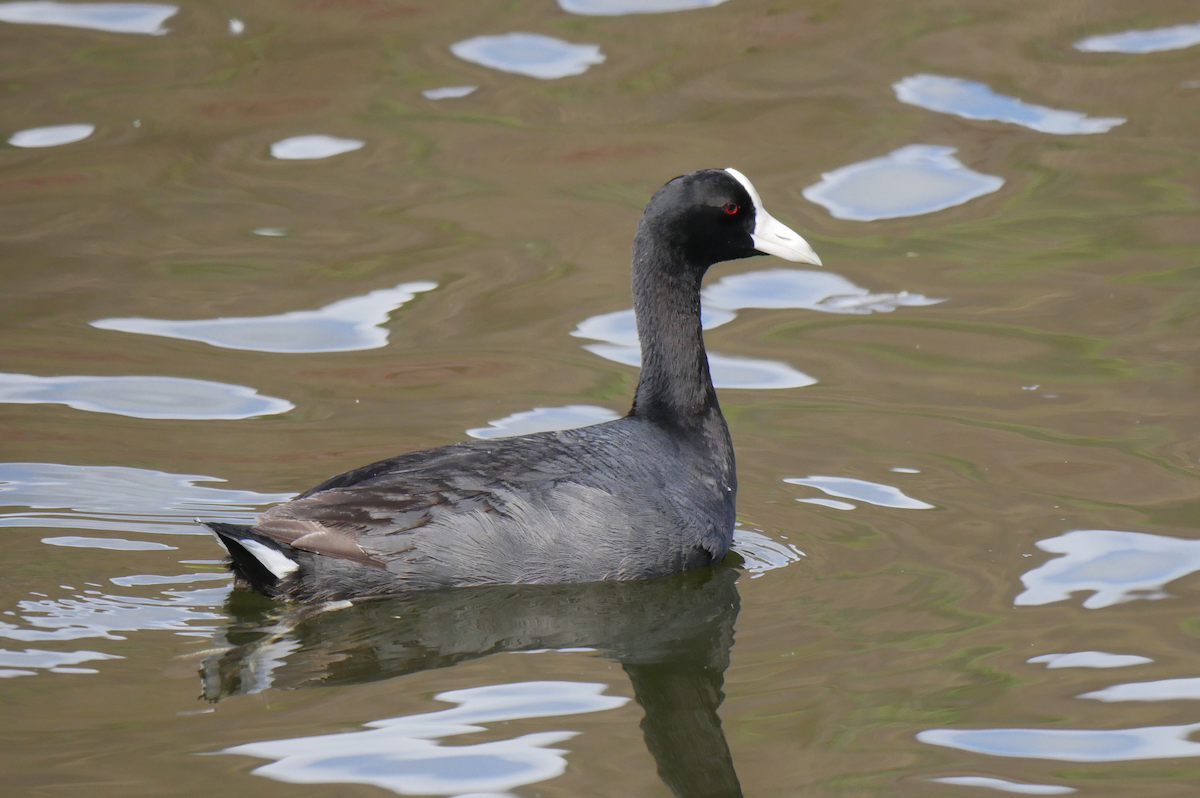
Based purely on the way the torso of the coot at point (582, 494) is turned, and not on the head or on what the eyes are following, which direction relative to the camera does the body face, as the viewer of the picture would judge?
to the viewer's right
